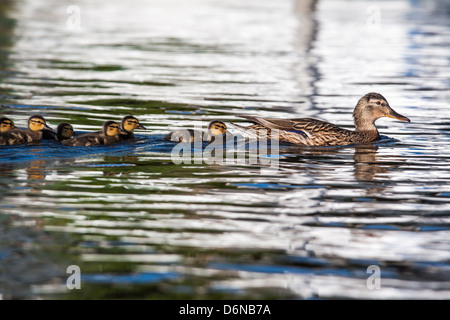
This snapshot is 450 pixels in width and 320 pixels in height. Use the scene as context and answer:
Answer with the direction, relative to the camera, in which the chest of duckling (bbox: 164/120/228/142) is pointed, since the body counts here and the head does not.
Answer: to the viewer's right

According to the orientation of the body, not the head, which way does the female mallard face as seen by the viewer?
to the viewer's right

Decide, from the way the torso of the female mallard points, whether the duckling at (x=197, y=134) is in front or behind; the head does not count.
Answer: behind

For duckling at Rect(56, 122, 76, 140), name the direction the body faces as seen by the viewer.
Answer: to the viewer's right

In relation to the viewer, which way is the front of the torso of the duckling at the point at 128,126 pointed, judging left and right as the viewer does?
facing to the right of the viewer

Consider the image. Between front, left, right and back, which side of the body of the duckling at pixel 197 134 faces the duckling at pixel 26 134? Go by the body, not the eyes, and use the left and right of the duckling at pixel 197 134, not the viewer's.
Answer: back

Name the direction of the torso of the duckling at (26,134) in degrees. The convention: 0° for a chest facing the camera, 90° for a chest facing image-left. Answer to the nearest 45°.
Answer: approximately 270°

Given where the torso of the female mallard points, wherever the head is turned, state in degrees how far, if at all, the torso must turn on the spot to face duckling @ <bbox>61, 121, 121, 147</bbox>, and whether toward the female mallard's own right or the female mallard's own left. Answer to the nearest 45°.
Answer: approximately 180°

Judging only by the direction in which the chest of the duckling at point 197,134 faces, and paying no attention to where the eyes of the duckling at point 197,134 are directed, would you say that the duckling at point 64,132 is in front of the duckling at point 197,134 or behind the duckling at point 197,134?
behind
